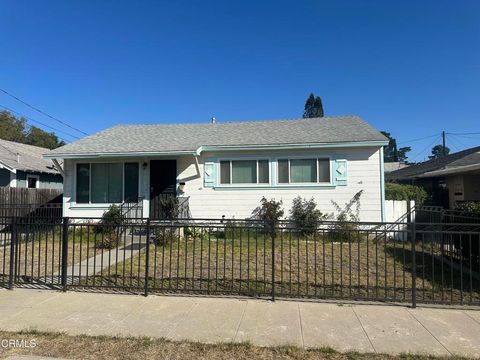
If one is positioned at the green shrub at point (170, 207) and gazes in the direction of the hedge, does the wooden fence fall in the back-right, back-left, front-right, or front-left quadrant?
back-left

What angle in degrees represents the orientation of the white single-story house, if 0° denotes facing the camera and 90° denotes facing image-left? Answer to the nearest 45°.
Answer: approximately 0°

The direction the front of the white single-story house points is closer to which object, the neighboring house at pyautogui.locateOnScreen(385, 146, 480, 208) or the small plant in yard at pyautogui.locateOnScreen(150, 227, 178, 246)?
the small plant in yard

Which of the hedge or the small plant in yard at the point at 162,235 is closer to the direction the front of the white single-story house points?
the small plant in yard

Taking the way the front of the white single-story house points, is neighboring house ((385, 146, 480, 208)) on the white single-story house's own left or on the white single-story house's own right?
on the white single-story house's own left

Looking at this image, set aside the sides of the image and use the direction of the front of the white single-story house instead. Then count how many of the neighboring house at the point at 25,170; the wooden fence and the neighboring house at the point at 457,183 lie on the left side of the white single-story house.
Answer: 1

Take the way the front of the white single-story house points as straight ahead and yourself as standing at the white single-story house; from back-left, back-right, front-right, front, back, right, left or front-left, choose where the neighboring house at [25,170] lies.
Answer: back-right

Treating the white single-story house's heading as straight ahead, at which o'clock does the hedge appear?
The hedge is roughly at 8 o'clock from the white single-story house.

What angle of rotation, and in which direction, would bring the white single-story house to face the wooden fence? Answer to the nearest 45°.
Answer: approximately 90° to its right

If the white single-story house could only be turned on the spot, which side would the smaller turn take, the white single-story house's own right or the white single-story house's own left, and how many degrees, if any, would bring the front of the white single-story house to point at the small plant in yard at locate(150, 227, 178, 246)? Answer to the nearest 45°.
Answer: approximately 45° to the white single-story house's own right
